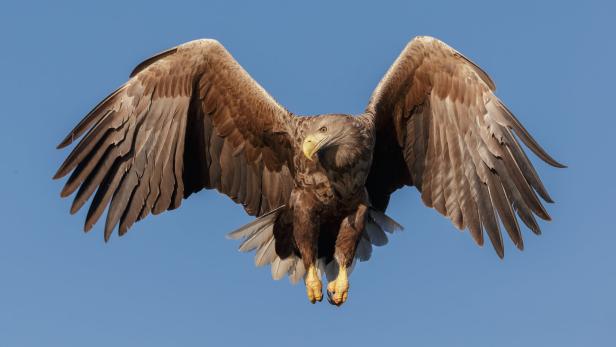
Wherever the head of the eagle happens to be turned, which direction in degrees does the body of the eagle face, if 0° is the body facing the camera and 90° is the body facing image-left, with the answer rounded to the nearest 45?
approximately 0°
